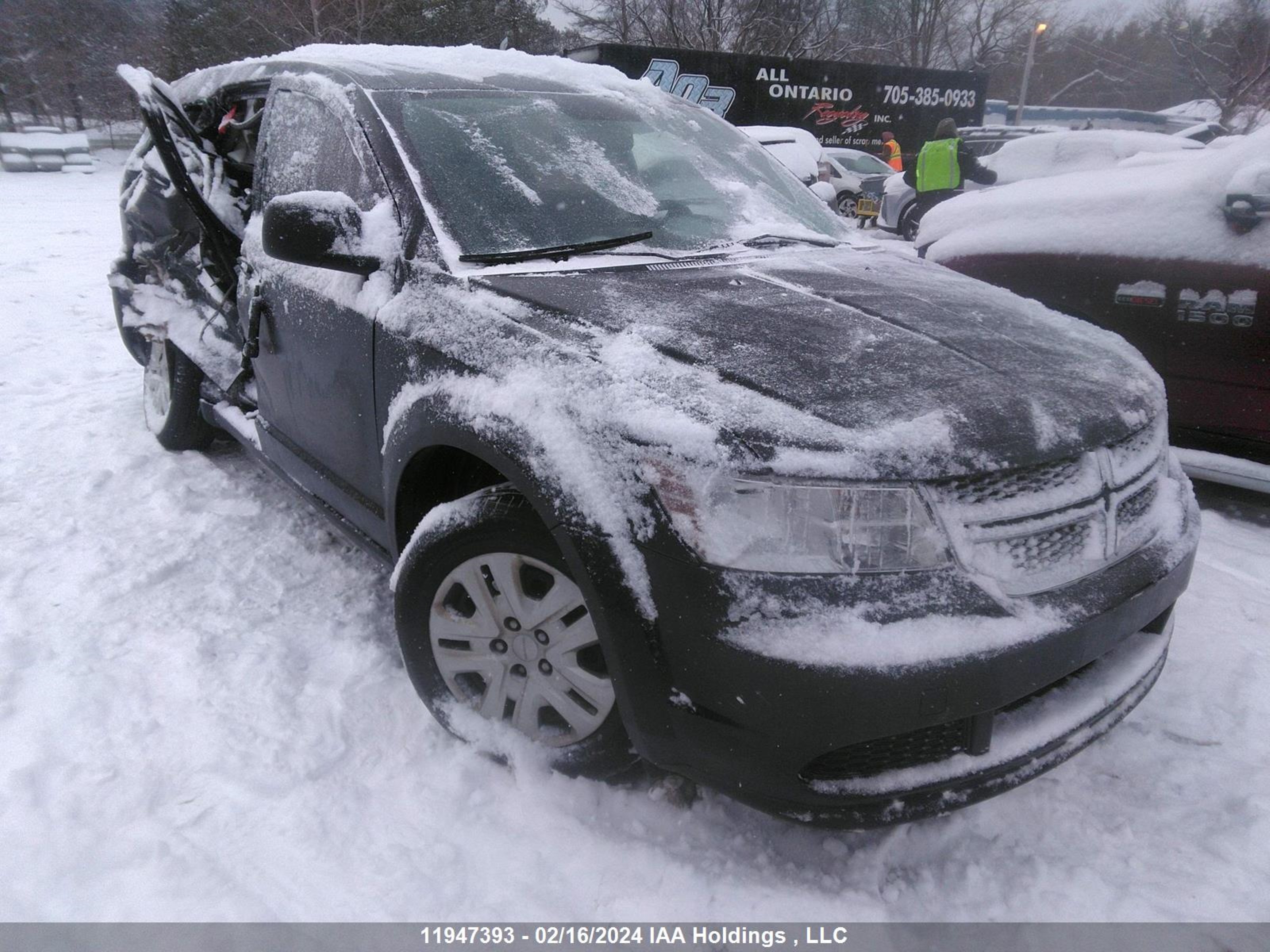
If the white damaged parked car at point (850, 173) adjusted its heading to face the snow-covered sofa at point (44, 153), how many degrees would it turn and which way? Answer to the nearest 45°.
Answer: approximately 135° to its right

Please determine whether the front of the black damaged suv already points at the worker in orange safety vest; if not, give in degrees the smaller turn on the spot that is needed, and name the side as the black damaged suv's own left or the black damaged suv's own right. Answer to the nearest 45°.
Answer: approximately 135° to the black damaged suv's own left

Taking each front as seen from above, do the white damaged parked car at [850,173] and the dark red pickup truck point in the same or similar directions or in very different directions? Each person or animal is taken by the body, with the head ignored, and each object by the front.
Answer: very different directions

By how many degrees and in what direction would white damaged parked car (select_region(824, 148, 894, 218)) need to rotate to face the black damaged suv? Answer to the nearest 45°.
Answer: approximately 45° to its right
